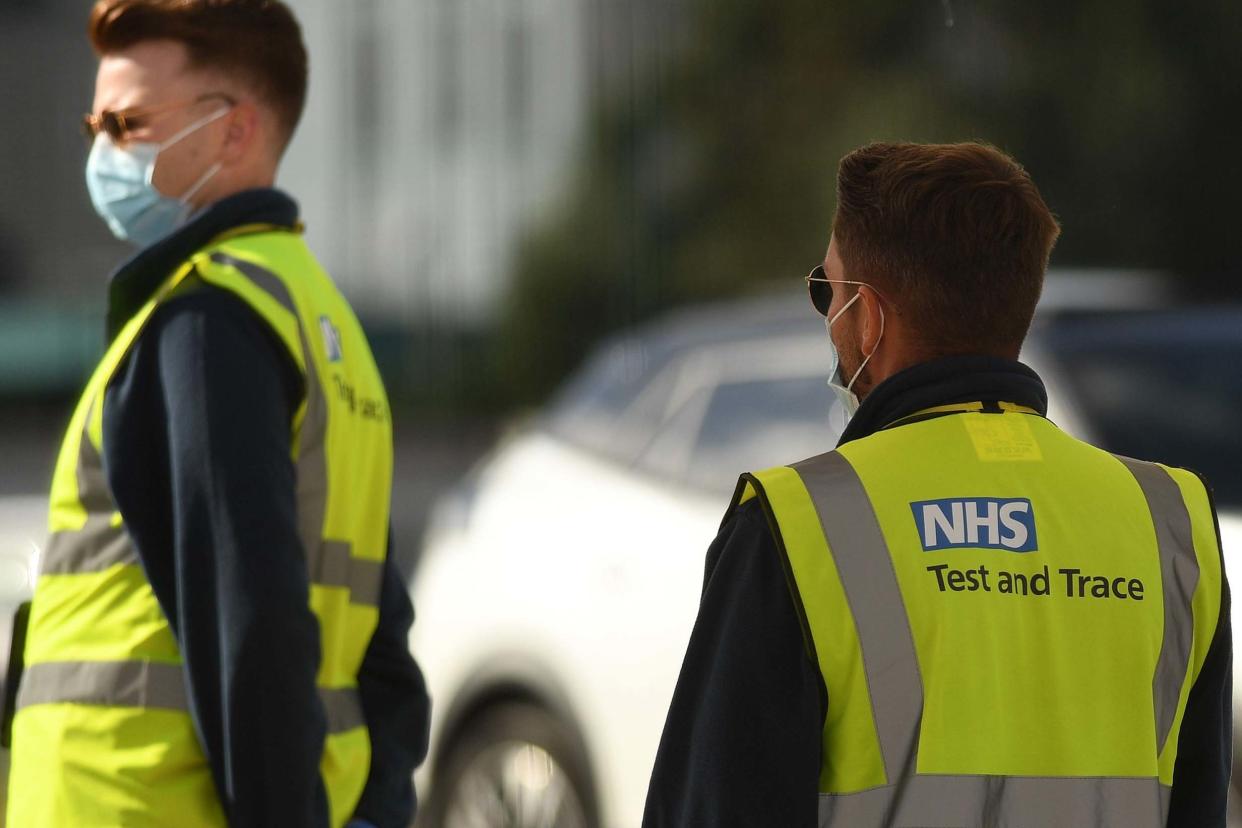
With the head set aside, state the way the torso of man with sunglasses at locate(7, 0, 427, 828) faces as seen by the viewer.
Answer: to the viewer's left

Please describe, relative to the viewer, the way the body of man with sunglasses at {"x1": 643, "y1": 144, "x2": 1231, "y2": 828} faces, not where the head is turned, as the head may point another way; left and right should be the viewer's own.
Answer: facing away from the viewer and to the left of the viewer

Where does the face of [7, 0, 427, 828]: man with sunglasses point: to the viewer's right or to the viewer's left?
to the viewer's left

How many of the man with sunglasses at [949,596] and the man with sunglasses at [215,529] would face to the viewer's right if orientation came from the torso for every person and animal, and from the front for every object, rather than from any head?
0

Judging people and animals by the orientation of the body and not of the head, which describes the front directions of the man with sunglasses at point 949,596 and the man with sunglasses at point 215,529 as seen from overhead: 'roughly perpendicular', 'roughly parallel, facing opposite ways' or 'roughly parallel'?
roughly perpendicular

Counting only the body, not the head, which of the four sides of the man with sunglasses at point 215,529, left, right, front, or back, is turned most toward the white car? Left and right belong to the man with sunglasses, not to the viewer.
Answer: right

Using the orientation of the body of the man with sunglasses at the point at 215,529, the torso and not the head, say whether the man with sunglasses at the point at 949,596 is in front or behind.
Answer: behind

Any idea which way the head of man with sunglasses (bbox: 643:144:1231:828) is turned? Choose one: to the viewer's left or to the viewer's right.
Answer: to the viewer's left

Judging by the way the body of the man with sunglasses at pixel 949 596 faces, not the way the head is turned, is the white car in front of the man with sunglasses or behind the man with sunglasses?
in front
